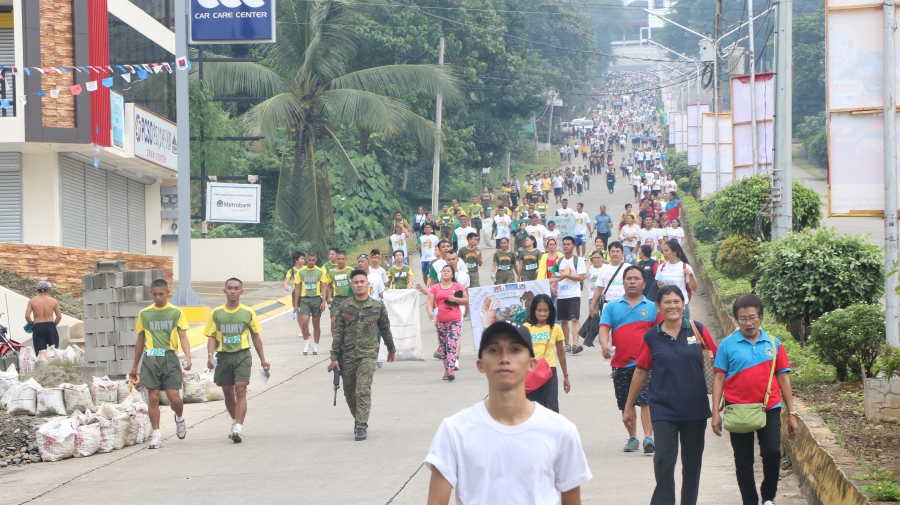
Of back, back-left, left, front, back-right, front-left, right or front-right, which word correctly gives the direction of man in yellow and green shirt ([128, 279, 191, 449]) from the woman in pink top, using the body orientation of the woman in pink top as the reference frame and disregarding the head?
front-right

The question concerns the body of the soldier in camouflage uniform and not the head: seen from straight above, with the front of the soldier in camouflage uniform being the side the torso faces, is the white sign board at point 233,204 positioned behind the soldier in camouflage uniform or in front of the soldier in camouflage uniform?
behind

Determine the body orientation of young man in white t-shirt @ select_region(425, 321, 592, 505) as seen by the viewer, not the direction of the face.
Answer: toward the camera

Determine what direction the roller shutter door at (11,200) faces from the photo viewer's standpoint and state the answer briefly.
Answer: facing the viewer

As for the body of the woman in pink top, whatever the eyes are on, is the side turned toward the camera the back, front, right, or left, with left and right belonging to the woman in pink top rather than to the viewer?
front

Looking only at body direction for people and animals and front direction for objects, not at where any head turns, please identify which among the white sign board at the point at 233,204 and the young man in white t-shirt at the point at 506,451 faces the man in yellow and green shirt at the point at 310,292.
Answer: the white sign board
